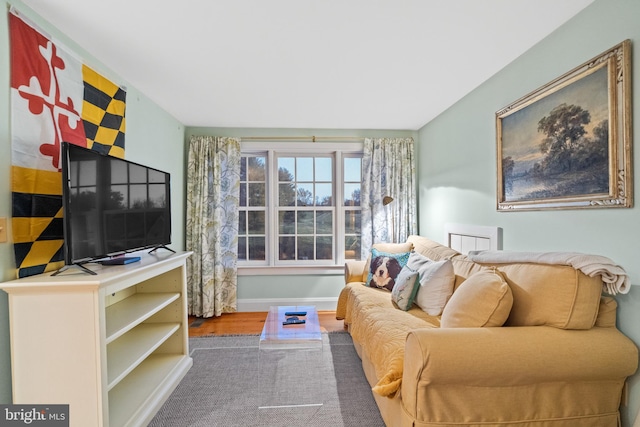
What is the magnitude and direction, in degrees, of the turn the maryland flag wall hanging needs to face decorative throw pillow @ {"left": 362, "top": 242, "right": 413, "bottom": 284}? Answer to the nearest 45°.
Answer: approximately 45° to its left

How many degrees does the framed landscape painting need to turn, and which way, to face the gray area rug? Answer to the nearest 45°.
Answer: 0° — it already faces it

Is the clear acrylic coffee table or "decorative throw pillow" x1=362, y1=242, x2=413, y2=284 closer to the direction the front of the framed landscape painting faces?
the clear acrylic coffee table

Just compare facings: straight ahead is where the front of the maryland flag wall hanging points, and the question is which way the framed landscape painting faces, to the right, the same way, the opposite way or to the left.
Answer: the opposite way

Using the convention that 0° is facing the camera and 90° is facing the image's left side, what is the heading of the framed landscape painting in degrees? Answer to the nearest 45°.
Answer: approximately 45°

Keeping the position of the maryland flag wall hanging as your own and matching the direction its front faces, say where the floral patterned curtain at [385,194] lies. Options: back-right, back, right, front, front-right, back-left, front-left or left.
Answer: front-left

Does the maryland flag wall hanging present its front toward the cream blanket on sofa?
yes

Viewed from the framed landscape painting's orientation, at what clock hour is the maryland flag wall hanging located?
The maryland flag wall hanging is roughly at 12 o'clock from the framed landscape painting.

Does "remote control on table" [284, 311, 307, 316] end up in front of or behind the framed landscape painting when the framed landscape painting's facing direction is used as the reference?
in front

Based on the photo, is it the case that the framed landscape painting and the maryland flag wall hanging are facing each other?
yes

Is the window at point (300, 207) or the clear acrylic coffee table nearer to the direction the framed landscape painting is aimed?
the clear acrylic coffee table

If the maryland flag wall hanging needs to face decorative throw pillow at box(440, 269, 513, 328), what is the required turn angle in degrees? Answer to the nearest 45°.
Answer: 0° — it already faces it

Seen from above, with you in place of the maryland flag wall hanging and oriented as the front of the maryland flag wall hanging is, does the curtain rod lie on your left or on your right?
on your left
